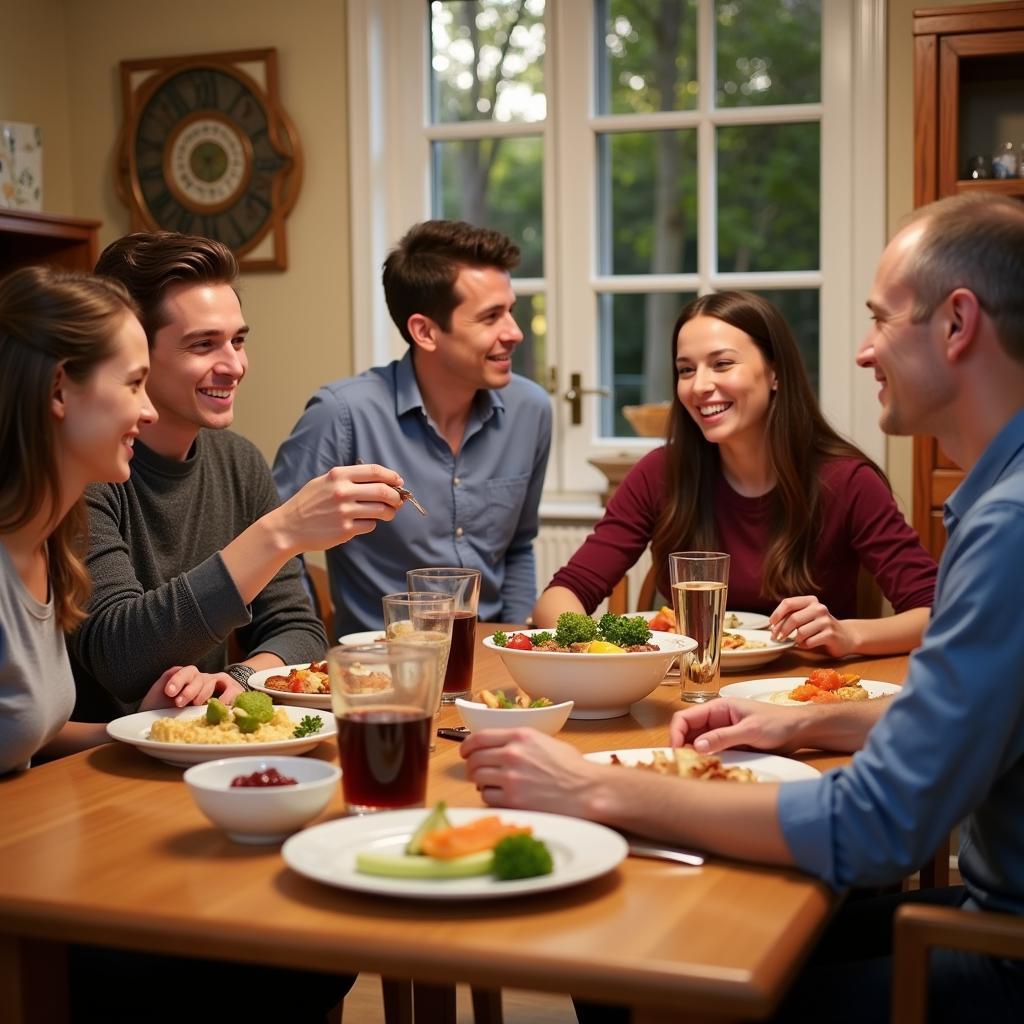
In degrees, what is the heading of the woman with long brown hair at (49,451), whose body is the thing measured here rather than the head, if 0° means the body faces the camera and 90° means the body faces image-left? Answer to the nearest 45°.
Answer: approximately 270°

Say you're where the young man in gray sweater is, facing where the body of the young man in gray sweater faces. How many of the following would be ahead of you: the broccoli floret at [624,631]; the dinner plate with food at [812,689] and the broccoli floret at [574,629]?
3

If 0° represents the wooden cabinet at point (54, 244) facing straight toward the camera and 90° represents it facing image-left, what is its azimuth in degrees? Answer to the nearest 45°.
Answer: approximately 315°

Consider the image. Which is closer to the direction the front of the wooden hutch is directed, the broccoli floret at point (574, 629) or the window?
the broccoli floret

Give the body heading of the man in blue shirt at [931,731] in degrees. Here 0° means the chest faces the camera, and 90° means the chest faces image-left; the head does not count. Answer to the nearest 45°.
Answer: approximately 90°
